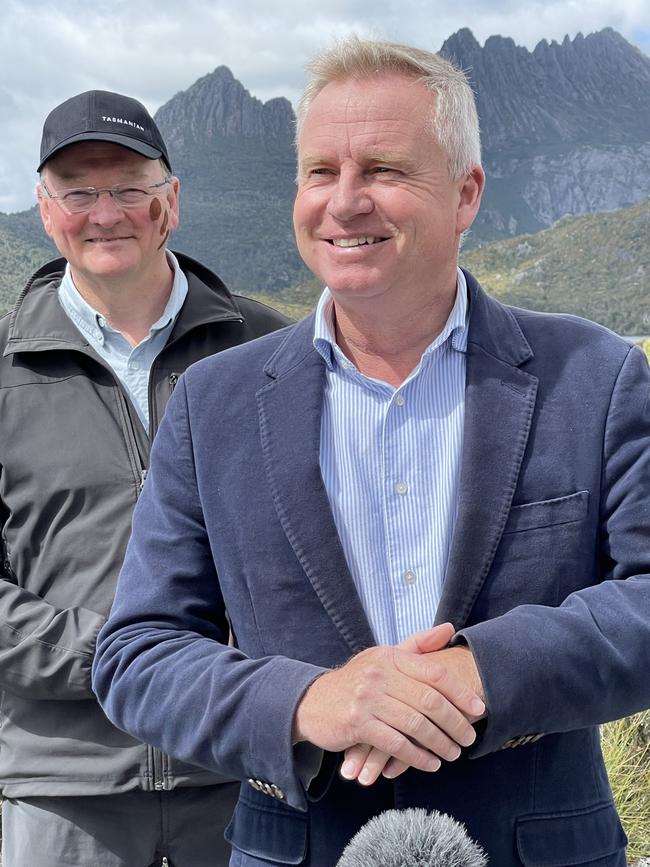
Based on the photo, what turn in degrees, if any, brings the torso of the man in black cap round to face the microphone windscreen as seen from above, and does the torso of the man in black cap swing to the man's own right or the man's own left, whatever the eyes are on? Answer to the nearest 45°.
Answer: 0° — they already face it

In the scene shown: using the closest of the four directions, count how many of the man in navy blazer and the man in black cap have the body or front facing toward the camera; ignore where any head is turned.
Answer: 2

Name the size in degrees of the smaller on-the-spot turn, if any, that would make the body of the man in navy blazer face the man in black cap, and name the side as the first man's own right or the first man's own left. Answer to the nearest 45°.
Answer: approximately 135° to the first man's own right

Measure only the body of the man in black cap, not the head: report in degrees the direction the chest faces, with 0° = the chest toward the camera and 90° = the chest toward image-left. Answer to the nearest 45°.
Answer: approximately 0°

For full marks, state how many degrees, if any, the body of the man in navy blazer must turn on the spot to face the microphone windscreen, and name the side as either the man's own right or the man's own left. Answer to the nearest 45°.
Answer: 0° — they already face it

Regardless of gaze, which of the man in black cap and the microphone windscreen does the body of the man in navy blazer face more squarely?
the microphone windscreen
